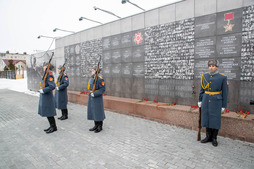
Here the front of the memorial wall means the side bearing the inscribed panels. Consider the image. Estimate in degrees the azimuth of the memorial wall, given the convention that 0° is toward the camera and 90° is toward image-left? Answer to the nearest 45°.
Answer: approximately 45°

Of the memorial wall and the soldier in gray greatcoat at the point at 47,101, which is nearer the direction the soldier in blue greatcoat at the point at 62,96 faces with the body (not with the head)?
the soldier in gray greatcoat

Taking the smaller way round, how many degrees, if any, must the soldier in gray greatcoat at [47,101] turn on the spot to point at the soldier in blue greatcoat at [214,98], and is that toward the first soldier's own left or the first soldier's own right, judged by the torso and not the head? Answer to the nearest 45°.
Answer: approximately 135° to the first soldier's own left

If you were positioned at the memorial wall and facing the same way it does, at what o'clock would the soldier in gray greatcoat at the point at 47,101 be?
The soldier in gray greatcoat is roughly at 1 o'clock from the memorial wall.

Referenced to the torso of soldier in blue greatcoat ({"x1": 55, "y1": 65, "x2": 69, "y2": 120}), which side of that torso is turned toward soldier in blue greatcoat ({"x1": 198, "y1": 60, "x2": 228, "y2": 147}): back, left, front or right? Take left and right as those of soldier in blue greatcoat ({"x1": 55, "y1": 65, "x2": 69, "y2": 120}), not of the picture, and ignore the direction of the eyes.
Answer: left

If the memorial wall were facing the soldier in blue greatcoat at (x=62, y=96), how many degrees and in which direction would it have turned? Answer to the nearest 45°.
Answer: approximately 45° to its right

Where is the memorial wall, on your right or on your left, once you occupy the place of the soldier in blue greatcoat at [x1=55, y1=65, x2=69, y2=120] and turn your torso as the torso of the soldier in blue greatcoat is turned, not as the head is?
on your right

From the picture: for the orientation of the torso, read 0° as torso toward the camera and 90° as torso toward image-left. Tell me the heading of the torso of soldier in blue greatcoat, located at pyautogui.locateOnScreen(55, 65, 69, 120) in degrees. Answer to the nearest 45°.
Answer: approximately 45°
